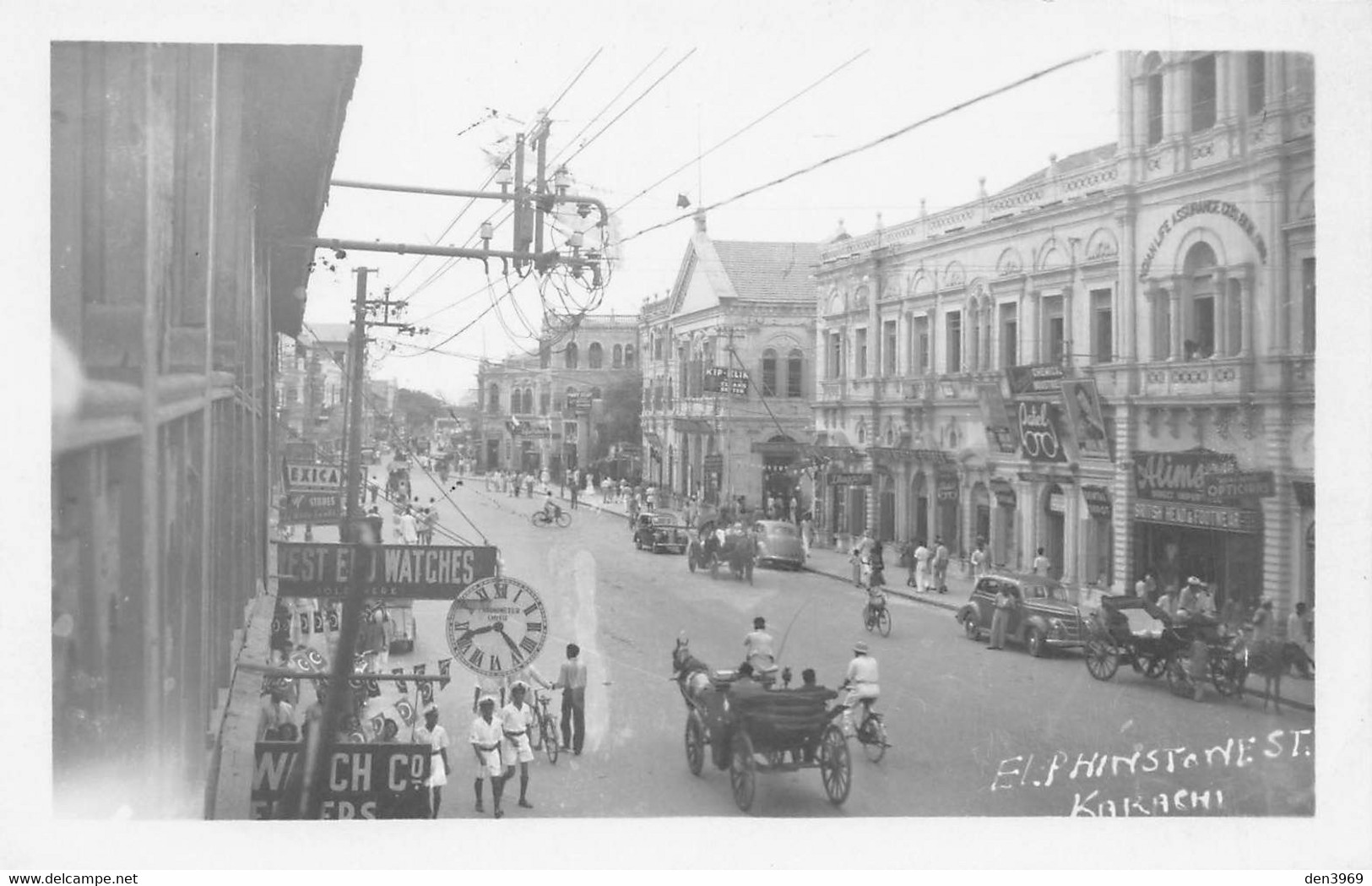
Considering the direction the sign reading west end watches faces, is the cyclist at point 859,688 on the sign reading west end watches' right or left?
on its left

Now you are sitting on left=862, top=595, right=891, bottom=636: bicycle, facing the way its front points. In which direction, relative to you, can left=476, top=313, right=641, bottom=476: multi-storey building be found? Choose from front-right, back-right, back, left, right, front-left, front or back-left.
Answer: back

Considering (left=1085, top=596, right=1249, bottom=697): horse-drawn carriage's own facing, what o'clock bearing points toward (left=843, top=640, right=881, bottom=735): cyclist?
The cyclist is roughly at 3 o'clock from the horse-drawn carriage.

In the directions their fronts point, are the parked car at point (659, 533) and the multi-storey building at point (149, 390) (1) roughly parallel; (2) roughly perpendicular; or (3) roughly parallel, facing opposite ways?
roughly perpendicular

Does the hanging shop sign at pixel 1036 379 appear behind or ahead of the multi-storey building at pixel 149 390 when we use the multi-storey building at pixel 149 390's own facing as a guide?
ahead

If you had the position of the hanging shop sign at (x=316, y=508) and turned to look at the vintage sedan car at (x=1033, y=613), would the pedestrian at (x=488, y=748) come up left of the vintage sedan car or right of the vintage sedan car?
right

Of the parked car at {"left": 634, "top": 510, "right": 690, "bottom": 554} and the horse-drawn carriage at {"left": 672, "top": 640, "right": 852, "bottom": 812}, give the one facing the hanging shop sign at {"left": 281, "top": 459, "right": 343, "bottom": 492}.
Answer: the horse-drawn carriage
